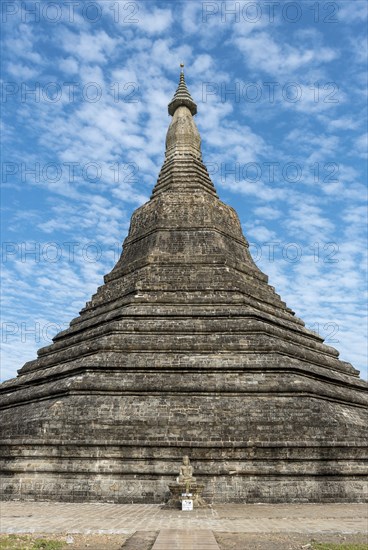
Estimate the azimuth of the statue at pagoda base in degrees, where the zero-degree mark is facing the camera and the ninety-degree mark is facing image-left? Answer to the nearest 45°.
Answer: approximately 0°

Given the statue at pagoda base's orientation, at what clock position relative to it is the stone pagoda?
The stone pagoda is roughly at 6 o'clock from the statue at pagoda base.
